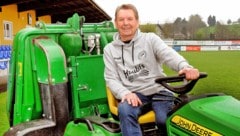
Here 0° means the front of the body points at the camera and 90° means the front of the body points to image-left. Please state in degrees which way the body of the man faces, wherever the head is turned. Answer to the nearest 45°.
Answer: approximately 0°
